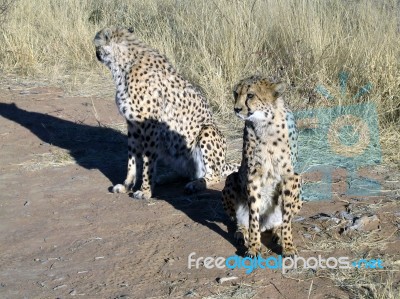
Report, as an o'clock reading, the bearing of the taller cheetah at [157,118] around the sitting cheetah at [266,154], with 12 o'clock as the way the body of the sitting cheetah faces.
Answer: The taller cheetah is roughly at 5 o'clock from the sitting cheetah.

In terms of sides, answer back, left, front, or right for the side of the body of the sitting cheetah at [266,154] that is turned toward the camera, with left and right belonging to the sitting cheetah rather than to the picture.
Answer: front

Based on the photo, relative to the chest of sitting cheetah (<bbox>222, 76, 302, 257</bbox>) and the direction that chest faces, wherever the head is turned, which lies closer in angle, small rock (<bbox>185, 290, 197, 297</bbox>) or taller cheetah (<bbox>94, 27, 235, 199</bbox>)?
the small rock

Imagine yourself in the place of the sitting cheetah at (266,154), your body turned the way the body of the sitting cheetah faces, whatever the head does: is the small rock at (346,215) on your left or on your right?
on your left

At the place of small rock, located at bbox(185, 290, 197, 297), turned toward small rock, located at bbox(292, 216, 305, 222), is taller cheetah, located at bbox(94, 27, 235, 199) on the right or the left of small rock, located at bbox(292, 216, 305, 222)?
left

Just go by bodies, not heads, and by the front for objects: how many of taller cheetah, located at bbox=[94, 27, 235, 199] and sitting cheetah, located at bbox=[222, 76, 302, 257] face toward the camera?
1

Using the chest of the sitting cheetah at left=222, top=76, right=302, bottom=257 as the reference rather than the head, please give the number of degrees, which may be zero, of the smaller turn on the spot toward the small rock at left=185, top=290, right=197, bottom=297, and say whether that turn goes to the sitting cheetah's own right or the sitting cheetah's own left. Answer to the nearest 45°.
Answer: approximately 45° to the sitting cheetah's own right
